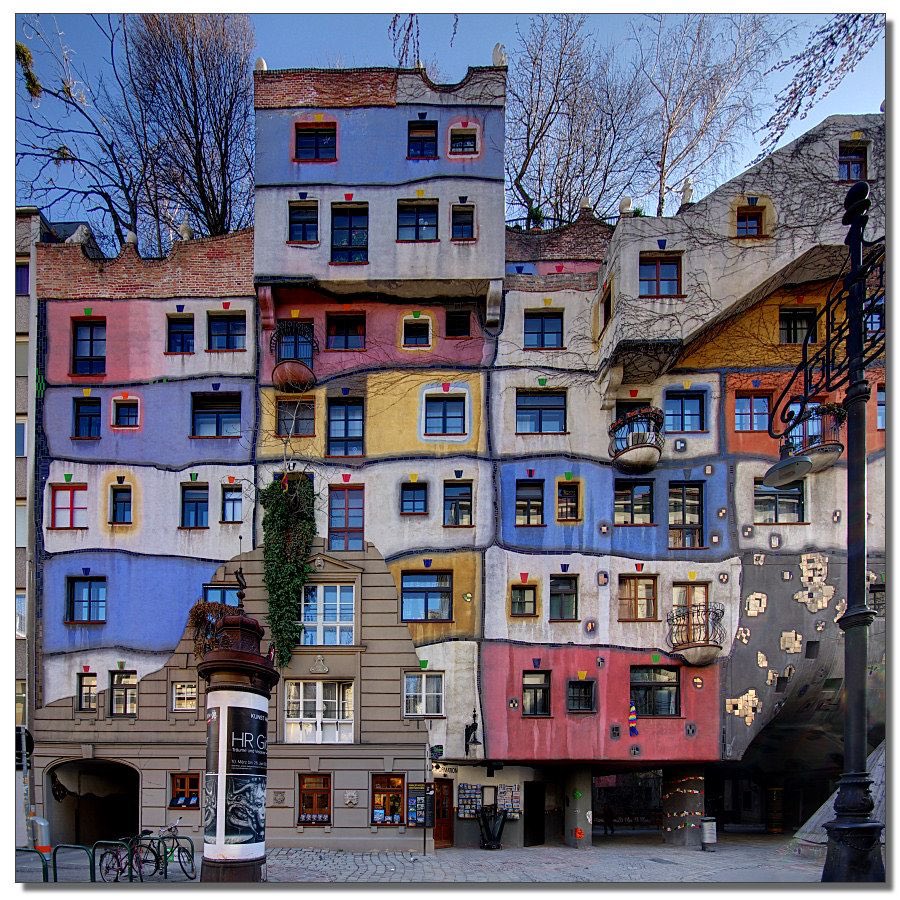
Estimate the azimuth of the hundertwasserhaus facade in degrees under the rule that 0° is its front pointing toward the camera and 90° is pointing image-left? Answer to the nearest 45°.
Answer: approximately 0°
